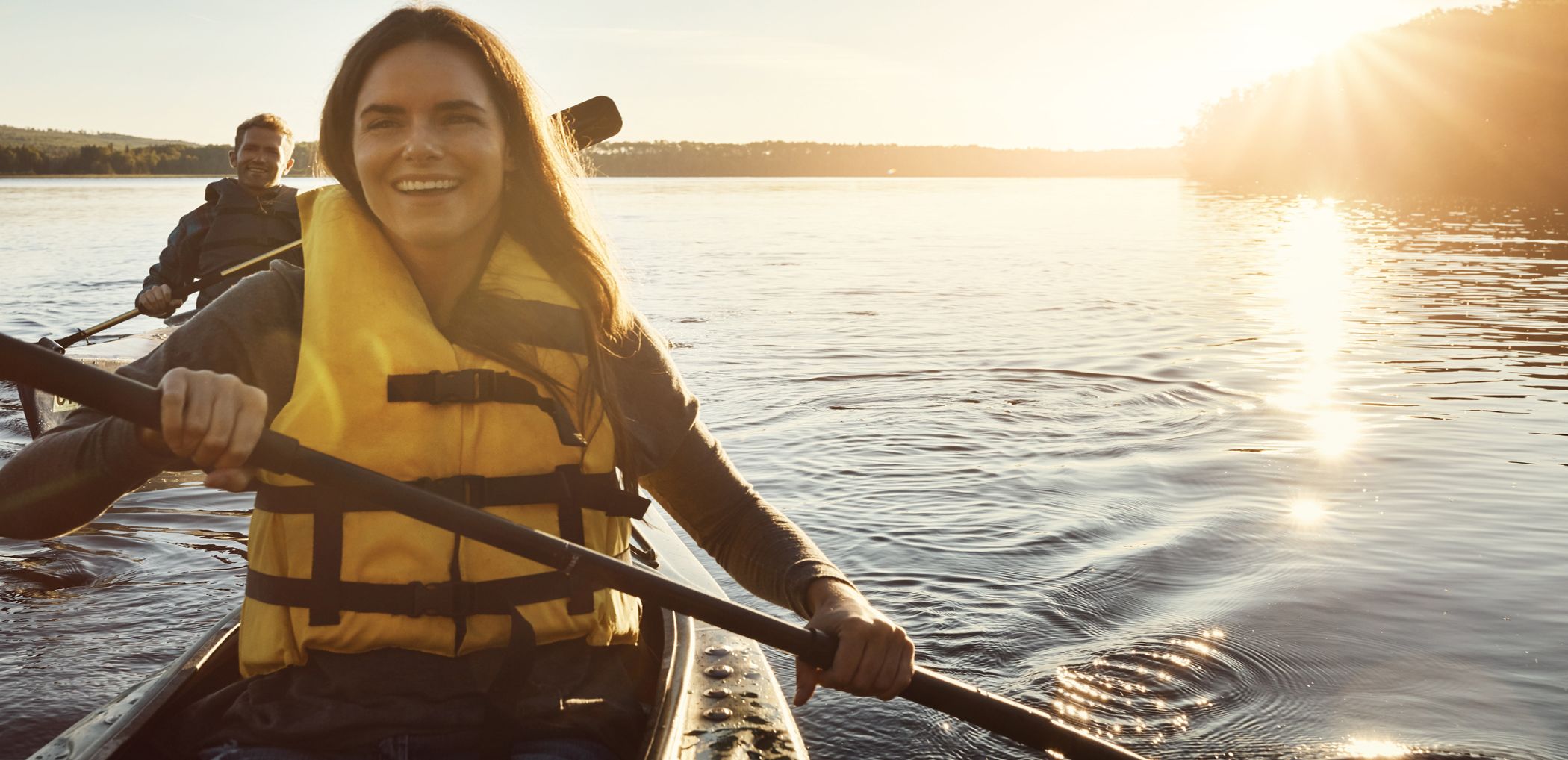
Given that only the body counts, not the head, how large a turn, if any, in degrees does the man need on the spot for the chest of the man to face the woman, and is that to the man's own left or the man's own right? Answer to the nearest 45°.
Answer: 0° — they already face them

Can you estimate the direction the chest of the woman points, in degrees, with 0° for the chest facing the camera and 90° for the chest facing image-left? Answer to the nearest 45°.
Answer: approximately 0°

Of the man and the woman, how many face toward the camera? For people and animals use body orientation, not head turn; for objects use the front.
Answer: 2

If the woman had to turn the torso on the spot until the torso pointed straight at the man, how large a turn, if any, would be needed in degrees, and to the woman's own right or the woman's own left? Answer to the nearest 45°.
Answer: approximately 180°

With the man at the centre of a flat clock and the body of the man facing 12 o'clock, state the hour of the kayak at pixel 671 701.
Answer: The kayak is roughly at 12 o'clock from the man.
